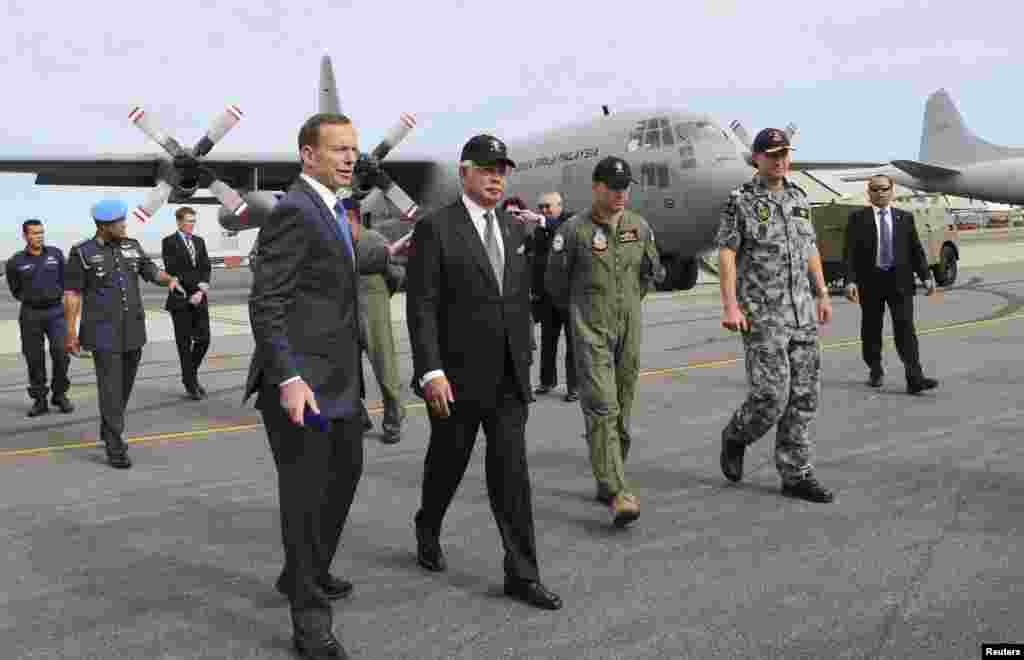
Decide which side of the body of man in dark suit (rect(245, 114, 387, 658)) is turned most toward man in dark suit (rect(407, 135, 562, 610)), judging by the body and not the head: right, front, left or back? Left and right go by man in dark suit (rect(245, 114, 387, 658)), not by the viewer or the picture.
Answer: left

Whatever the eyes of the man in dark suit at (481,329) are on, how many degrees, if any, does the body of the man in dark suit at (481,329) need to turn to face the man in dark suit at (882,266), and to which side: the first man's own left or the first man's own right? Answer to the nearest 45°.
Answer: approximately 90° to the first man's own left

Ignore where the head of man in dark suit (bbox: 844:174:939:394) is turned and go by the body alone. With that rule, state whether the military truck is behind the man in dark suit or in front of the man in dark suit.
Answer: behind

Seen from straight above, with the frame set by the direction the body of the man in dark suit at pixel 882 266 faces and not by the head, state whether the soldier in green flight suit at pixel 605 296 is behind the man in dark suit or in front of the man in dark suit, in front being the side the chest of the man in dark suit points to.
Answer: in front

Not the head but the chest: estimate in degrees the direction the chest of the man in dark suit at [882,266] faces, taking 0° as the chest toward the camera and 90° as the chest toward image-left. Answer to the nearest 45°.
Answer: approximately 0°

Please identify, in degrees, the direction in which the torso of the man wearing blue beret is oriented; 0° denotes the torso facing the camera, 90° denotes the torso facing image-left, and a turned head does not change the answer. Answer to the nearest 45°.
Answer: approximately 315°

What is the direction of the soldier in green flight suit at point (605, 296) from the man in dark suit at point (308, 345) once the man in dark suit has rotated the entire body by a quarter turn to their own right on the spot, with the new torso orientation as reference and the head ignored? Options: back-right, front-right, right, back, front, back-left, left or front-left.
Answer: back
